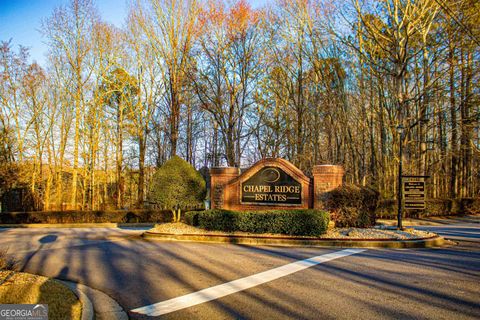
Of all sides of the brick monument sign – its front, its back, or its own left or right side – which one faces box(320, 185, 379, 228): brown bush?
left

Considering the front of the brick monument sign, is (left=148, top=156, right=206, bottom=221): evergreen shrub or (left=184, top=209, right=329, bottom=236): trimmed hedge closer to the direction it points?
the trimmed hedge

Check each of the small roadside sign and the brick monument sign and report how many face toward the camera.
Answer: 2

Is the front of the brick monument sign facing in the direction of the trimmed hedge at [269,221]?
yes

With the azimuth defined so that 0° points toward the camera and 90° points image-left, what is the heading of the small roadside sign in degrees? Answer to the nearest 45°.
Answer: approximately 0°

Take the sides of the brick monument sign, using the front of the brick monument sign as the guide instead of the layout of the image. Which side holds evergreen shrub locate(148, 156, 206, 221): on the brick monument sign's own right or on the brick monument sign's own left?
on the brick monument sign's own right

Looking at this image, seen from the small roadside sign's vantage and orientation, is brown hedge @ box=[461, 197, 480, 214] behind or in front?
behind

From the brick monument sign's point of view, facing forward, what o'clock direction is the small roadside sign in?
The small roadside sign is roughly at 9 o'clock from the brick monument sign.

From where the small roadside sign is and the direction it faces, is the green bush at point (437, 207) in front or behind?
behind

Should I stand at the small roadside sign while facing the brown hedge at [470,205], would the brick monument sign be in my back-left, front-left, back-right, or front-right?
back-left

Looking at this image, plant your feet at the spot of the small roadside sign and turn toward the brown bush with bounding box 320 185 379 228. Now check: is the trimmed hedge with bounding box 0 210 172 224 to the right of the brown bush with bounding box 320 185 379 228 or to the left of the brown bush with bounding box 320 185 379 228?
right

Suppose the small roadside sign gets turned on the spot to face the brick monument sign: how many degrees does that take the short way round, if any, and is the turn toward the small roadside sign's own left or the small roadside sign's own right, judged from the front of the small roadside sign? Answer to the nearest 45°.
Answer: approximately 90° to the small roadside sign's own right
